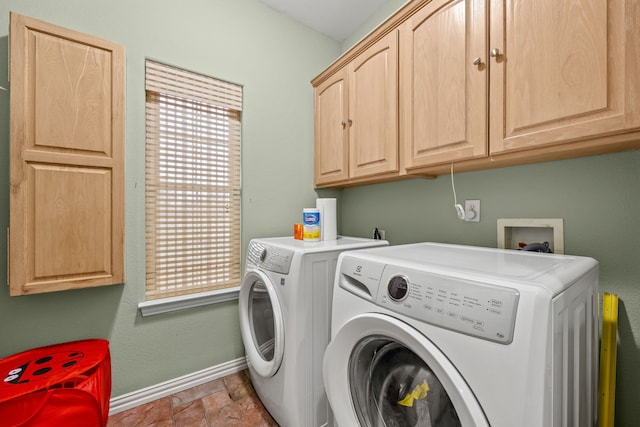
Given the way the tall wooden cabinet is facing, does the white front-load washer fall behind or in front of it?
in front

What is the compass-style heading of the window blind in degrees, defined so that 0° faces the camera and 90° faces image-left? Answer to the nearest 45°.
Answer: approximately 315°

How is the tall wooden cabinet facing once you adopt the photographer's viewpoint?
facing the viewer and to the right of the viewer

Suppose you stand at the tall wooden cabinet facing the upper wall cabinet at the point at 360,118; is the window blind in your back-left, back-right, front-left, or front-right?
front-left

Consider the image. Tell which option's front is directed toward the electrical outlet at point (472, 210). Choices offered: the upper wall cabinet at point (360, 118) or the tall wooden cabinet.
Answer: the tall wooden cabinet

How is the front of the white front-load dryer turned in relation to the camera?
facing the viewer and to the left of the viewer

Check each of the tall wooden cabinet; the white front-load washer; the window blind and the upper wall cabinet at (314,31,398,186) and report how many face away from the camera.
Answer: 0

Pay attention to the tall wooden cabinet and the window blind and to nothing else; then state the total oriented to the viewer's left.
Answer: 0

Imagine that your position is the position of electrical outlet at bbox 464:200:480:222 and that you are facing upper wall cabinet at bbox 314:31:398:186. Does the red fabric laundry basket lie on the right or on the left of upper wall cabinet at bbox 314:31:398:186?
left

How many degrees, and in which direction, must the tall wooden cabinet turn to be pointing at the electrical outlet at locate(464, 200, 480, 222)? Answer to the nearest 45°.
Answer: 0° — it already faces it
